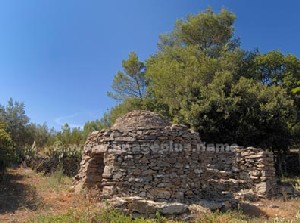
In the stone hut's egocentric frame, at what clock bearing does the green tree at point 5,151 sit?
The green tree is roughly at 2 o'clock from the stone hut.

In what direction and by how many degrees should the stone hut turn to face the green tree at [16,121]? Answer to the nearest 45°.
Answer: approximately 90° to its right

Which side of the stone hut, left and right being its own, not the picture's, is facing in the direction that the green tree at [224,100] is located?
back

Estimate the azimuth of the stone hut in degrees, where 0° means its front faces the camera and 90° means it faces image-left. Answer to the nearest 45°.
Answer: approximately 45°

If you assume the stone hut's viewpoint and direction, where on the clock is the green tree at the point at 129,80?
The green tree is roughly at 4 o'clock from the stone hut.

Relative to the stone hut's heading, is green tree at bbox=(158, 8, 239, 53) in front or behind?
behind

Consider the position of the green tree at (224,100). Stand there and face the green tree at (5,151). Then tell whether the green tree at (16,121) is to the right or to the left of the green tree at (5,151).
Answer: right
